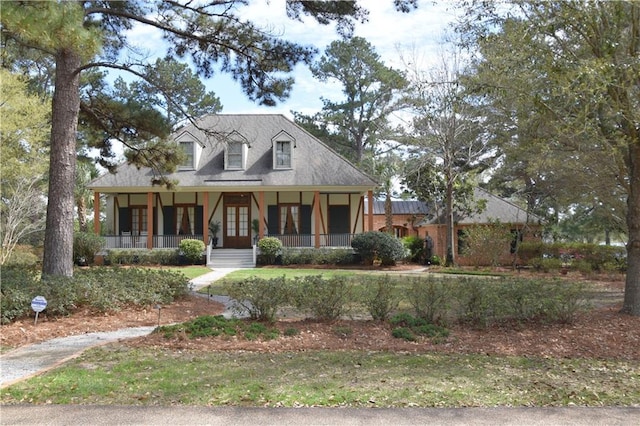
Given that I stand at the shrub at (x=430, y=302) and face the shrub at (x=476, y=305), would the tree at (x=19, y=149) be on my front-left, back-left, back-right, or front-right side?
back-left

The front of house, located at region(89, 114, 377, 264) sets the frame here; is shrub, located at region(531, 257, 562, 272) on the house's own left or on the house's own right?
on the house's own left

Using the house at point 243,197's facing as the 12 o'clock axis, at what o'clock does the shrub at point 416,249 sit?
The shrub is roughly at 9 o'clock from the house.

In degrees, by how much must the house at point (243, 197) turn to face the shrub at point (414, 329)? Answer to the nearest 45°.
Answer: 0° — it already faces it

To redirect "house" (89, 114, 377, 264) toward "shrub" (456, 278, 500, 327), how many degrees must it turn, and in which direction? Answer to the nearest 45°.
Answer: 0° — it already faces it

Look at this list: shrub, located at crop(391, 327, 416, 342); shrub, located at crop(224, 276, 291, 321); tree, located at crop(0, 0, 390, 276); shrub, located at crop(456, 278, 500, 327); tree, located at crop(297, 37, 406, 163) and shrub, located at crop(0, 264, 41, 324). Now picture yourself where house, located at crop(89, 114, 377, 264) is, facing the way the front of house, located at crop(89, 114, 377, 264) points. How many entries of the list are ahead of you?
5

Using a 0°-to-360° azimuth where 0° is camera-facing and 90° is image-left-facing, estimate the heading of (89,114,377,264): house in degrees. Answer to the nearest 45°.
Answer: approximately 0°

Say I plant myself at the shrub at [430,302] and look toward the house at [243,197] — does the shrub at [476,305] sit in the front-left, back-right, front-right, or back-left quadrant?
back-right

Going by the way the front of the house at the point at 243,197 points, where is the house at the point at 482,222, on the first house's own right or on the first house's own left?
on the first house's own left
